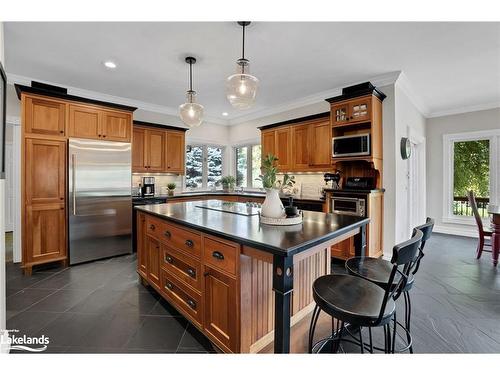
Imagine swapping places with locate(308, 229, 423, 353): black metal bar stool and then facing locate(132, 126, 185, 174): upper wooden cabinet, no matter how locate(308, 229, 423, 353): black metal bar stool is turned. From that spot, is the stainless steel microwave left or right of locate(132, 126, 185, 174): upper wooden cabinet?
right

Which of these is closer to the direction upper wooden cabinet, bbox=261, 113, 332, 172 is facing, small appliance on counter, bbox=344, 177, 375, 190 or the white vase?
the white vase

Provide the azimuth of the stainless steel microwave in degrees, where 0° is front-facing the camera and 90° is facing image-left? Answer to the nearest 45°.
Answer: approximately 45°

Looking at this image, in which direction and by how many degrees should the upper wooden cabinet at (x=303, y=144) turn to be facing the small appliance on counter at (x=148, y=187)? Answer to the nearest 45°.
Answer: approximately 45° to its right

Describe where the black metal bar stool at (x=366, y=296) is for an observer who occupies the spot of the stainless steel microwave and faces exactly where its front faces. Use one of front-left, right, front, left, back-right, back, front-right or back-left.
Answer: front-left

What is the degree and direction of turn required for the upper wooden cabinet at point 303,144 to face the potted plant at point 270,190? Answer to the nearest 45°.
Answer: approximately 45° to its left

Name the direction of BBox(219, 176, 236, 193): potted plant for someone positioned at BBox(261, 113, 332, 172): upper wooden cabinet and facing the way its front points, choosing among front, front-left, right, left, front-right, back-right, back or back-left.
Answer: right

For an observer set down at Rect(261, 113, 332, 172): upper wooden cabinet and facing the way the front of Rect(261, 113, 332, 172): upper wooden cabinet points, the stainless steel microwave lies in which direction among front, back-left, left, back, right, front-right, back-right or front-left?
left
